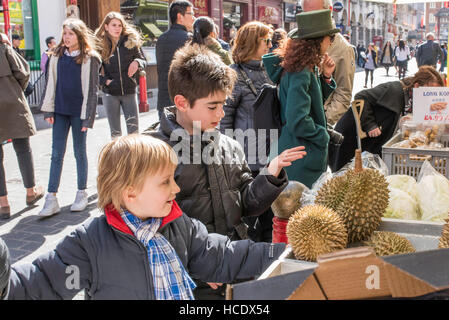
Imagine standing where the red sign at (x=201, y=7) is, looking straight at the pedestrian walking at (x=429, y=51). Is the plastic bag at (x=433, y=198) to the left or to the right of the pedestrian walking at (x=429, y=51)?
right

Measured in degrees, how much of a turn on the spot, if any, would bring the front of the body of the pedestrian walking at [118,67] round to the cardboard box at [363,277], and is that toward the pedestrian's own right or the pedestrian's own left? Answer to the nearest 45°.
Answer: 0° — they already face it

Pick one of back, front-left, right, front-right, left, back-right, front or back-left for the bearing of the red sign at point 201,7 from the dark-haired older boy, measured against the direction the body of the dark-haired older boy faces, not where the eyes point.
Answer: back-left

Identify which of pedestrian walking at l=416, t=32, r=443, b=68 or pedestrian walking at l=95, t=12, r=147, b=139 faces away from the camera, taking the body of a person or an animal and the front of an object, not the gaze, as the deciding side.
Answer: pedestrian walking at l=416, t=32, r=443, b=68

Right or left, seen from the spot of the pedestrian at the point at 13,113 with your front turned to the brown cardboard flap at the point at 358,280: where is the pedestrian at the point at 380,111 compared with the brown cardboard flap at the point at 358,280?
left

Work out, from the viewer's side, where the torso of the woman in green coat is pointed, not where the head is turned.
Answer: to the viewer's right
